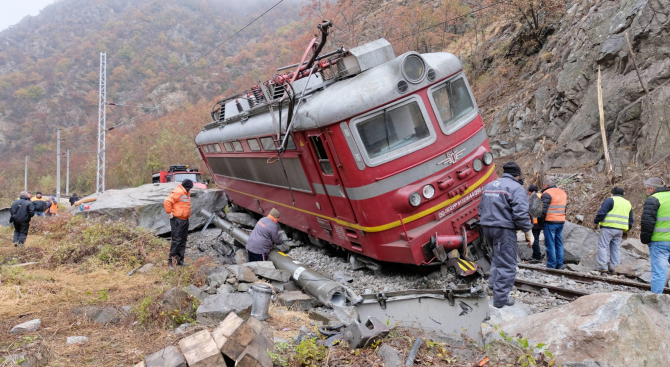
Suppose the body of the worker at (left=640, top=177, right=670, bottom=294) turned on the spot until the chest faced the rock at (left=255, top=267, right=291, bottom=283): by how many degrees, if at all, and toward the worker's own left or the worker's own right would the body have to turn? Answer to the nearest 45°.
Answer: approximately 45° to the worker's own left

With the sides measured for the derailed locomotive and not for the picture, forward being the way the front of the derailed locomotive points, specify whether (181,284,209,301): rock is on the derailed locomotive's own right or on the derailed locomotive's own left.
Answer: on the derailed locomotive's own right

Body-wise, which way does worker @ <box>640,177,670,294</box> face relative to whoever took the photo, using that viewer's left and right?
facing away from the viewer and to the left of the viewer

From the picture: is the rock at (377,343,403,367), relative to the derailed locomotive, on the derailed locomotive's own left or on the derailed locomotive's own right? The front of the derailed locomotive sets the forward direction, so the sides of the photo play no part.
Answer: on the derailed locomotive's own right

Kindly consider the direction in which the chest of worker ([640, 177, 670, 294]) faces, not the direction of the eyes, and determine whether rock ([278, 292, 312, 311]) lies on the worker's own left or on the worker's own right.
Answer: on the worker's own left

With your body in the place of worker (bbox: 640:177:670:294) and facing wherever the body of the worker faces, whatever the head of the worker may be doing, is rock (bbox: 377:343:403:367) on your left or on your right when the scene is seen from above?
on your left

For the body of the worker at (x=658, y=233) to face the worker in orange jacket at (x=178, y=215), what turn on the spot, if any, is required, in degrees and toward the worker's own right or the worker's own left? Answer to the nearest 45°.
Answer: approximately 45° to the worker's own left

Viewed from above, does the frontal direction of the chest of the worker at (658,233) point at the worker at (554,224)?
yes
